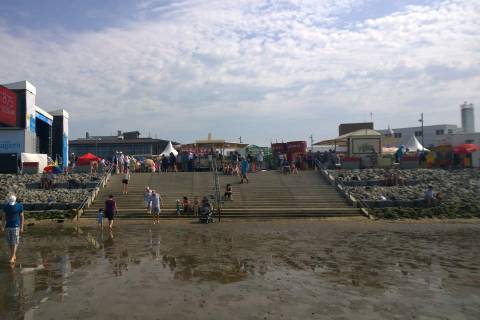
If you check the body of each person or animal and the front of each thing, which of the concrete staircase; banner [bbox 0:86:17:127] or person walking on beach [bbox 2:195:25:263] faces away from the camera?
the person walking on beach

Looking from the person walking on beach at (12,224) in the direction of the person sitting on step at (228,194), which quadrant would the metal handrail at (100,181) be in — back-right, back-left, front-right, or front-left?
front-left

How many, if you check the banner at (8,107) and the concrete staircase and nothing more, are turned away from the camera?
0

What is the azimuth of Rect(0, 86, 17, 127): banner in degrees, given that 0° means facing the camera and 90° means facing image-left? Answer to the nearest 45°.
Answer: approximately 315°

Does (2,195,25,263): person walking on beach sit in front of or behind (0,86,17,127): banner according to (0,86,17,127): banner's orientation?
in front

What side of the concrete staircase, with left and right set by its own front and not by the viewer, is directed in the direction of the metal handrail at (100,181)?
right

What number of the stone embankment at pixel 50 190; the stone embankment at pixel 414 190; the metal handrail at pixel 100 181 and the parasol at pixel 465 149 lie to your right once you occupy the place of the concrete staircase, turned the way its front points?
2

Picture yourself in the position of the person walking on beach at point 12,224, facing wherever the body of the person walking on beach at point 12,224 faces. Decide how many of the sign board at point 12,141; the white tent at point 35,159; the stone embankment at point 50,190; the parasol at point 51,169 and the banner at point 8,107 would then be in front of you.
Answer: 5

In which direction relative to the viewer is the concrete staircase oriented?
toward the camera

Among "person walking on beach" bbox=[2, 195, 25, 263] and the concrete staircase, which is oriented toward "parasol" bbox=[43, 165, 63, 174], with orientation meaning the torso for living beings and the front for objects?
the person walking on beach

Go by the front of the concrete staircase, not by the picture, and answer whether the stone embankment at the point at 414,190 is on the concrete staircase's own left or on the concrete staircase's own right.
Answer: on the concrete staircase's own left

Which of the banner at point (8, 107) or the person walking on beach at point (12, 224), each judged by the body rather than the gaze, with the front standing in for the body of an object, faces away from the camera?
the person walking on beach

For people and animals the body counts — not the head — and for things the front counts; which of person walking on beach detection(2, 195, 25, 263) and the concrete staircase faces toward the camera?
the concrete staircase

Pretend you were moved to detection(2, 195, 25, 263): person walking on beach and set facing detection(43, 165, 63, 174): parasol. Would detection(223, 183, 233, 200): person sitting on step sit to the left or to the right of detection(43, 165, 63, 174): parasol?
right

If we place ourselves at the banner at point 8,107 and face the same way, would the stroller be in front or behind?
in front
